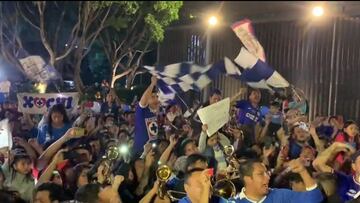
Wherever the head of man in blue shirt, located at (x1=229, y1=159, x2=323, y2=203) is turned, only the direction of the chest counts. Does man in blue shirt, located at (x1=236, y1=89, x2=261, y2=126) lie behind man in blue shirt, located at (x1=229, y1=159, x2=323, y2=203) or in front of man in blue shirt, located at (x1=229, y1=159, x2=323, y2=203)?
behind

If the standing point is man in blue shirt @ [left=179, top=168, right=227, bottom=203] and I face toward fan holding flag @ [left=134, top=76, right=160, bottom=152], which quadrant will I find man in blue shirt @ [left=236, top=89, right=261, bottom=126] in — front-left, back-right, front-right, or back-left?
front-right

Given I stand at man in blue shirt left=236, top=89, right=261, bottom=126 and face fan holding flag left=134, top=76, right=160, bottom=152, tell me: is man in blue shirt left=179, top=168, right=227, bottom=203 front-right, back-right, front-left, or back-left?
front-left

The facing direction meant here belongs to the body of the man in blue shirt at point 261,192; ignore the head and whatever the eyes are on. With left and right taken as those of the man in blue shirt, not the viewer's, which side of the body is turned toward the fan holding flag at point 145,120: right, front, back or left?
back

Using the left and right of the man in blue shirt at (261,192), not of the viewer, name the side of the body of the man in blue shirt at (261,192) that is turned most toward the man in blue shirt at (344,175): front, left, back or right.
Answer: left

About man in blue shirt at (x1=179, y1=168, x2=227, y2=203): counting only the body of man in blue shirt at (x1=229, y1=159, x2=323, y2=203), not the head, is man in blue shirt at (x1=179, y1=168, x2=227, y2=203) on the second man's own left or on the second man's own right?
on the second man's own right

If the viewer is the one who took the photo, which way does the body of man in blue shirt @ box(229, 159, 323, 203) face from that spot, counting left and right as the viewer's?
facing the viewer and to the right of the viewer
